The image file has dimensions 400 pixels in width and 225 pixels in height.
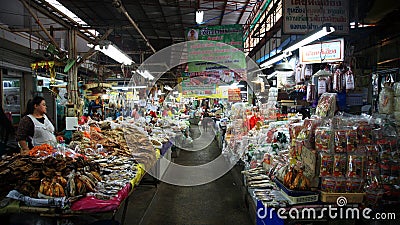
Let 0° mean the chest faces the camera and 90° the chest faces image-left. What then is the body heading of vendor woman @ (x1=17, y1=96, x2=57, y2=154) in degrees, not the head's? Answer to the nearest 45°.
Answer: approximately 315°

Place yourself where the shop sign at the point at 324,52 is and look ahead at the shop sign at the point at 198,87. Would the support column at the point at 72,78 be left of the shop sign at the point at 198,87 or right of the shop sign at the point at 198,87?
left

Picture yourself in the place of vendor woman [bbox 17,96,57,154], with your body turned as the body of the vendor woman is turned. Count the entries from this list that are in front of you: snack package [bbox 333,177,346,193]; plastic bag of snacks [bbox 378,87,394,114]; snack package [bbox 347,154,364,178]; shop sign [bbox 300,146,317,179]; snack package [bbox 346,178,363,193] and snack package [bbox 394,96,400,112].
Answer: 6

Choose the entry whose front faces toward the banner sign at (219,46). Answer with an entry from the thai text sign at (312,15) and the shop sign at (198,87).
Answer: the shop sign

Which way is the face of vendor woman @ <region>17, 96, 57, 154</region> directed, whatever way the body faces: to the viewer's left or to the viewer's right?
to the viewer's right

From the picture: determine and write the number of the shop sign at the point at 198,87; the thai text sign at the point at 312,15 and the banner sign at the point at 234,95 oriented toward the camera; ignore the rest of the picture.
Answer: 3

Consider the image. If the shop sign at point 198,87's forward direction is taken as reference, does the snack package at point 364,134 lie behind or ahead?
ahead

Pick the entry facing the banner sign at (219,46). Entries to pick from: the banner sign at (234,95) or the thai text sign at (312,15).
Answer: the banner sign at (234,95)

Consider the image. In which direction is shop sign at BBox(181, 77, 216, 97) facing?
toward the camera

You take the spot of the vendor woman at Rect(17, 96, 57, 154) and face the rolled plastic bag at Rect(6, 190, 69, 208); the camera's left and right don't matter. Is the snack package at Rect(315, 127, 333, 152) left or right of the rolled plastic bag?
left

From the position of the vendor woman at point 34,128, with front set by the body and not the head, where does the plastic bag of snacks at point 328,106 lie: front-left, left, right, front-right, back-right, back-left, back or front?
front

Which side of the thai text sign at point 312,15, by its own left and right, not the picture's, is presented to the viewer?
front

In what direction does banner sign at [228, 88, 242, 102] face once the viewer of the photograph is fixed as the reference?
facing the viewer
